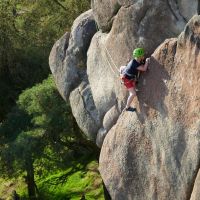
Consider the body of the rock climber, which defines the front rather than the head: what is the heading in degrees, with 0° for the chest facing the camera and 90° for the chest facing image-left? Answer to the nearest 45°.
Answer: approximately 270°

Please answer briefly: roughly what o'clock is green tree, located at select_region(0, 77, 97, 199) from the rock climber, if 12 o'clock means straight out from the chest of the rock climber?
The green tree is roughly at 8 o'clock from the rock climber.
